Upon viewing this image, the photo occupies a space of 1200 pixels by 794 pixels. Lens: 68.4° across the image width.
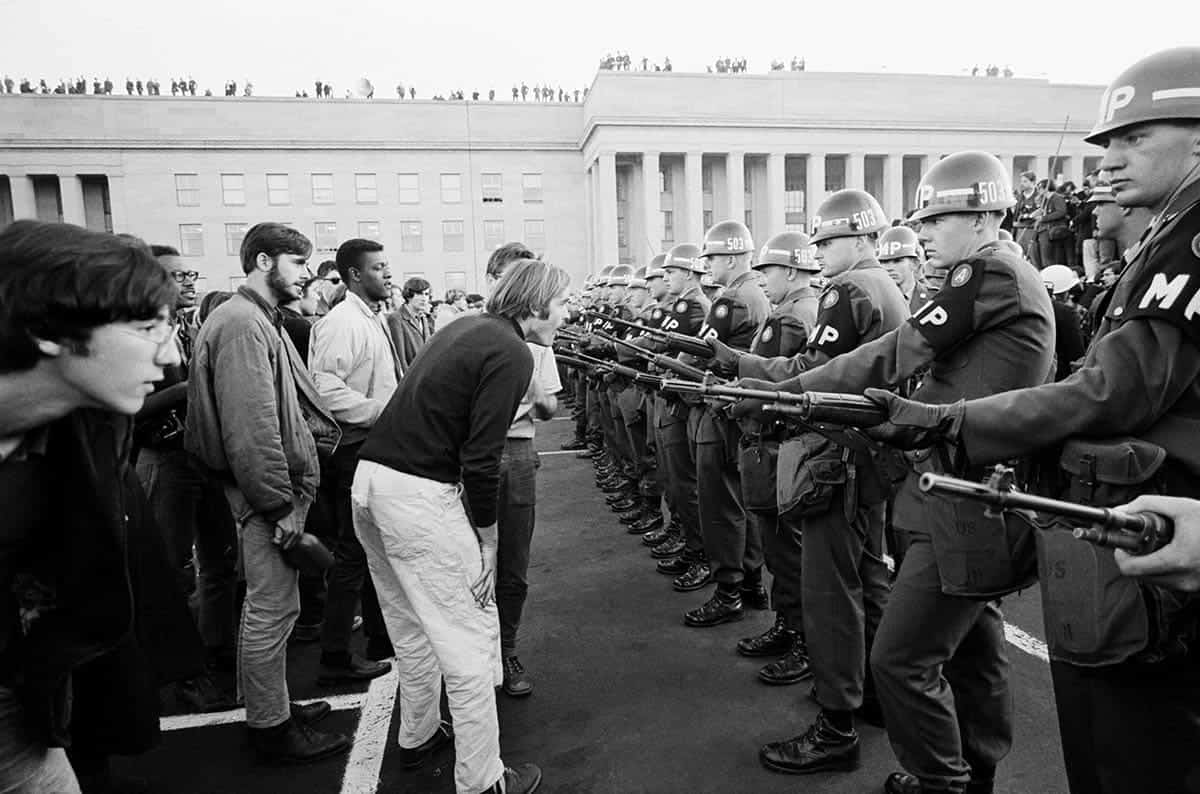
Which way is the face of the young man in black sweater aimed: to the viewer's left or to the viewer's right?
to the viewer's right

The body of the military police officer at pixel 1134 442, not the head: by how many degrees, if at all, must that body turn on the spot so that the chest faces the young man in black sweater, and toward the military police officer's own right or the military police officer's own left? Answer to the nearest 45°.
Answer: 0° — they already face them

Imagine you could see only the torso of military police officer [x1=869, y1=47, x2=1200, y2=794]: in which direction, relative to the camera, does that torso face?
to the viewer's left
